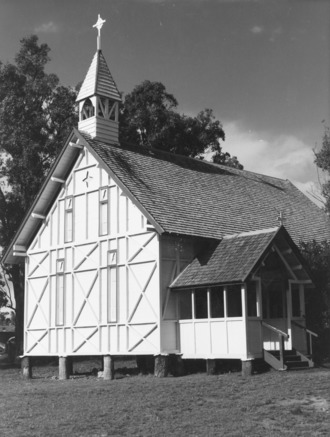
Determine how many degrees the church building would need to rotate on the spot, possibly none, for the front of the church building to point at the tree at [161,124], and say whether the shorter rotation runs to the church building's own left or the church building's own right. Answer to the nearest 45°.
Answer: approximately 135° to the church building's own left

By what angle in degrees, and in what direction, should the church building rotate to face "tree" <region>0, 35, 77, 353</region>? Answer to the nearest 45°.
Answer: approximately 90° to its right

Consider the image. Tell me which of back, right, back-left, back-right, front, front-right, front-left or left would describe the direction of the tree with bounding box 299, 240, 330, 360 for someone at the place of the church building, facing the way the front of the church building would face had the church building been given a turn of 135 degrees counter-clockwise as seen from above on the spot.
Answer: right
